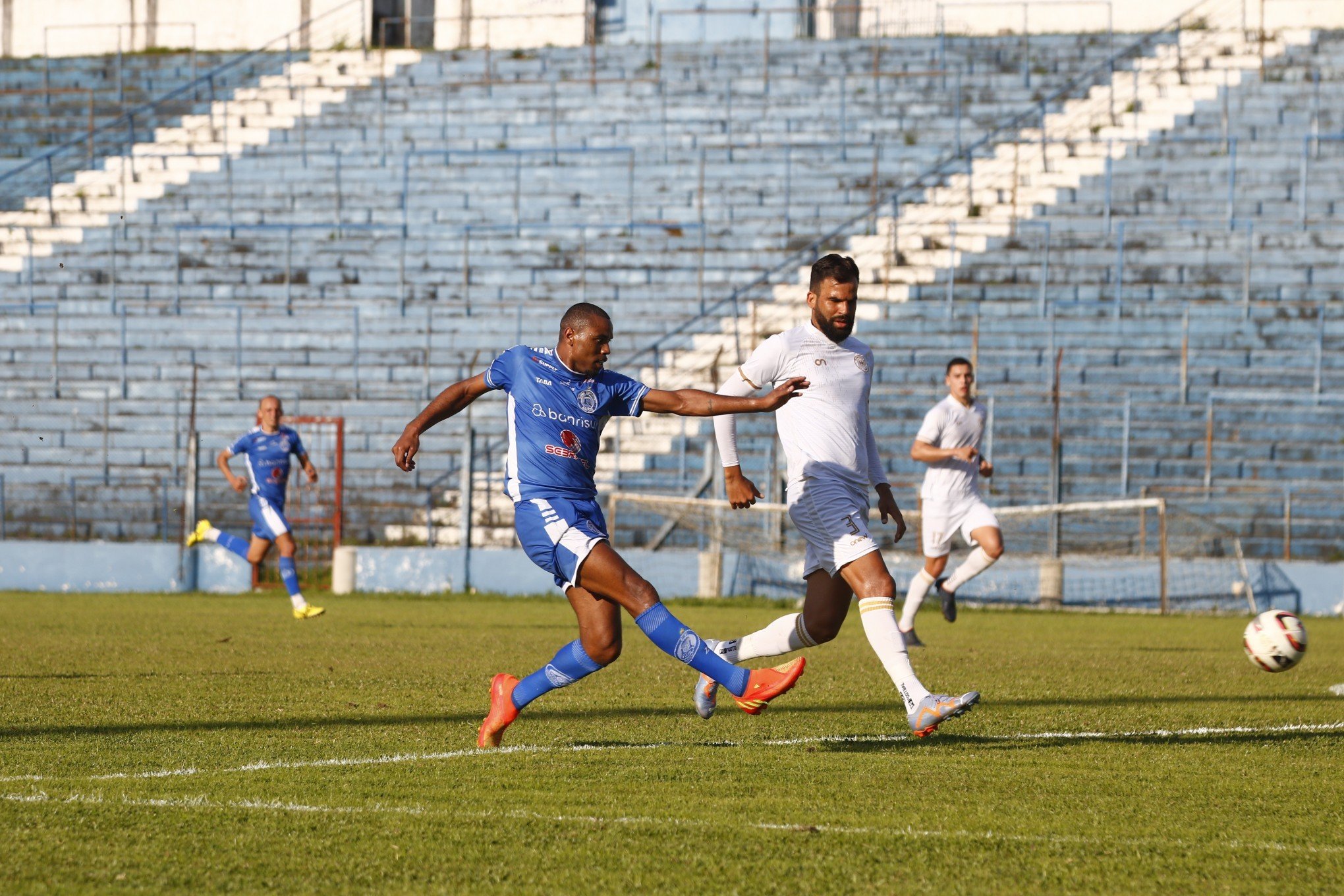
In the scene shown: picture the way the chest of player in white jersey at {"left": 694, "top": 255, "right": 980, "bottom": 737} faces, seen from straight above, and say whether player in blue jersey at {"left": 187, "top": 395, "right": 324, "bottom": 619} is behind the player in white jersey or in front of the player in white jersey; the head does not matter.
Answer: behind

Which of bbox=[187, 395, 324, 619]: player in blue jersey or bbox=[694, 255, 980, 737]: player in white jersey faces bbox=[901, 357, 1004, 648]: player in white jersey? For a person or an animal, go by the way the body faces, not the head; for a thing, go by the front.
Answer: the player in blue jersey

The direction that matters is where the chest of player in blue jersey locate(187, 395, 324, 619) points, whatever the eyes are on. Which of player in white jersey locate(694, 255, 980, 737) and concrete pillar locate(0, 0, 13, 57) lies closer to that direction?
the player in white jersey

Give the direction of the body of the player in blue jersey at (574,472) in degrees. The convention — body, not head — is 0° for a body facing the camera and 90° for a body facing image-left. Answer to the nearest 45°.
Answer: approximately 315°

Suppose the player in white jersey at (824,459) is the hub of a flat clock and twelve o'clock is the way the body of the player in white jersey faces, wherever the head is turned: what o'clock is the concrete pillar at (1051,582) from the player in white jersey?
The concrete pillar is roughly at 8 o'clock from the player in white jersey.

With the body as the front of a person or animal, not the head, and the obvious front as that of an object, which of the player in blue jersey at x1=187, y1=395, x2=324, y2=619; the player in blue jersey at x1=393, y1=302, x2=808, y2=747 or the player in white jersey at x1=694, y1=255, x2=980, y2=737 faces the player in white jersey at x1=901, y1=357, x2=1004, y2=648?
the player in blue jersey at x1=187, y1=395, x2=324, y2=619

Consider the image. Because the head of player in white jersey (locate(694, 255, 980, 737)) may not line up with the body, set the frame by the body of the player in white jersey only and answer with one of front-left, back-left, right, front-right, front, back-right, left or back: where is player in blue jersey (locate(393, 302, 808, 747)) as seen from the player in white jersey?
right
